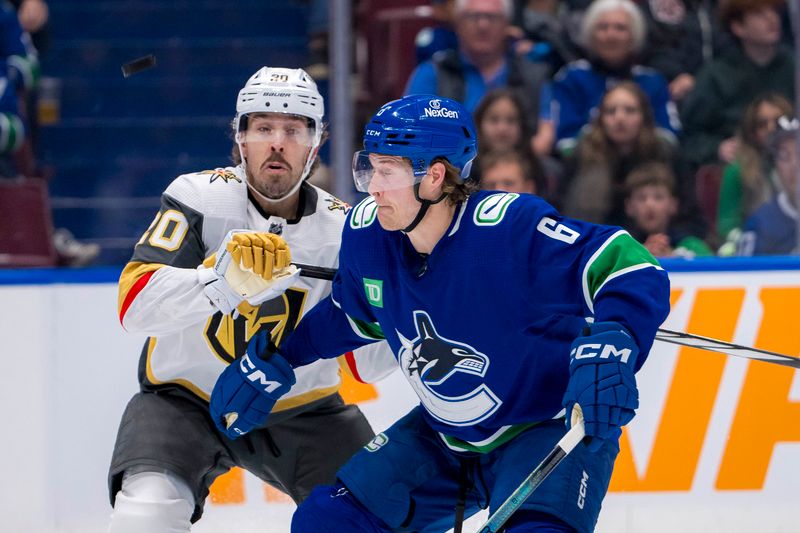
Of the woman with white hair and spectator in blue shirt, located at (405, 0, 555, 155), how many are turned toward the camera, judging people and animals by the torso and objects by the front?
2

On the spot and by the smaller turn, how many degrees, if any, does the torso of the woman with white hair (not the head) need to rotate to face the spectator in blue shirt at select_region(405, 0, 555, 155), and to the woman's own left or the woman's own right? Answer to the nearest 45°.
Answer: approximately 90° to the woman's own right

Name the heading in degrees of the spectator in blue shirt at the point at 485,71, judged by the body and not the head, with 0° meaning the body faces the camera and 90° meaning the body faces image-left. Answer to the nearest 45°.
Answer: approximately 0°

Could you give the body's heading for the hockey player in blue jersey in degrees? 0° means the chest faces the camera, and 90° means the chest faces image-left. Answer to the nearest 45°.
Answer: approximately 45°

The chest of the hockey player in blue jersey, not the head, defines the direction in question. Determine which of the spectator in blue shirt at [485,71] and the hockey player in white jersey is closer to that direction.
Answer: the hockey player in white jersey

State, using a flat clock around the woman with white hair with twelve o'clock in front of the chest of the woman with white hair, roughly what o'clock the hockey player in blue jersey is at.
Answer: The hockey player in blue jersey is roughly at 12 o'clock from the woman with white hair.
